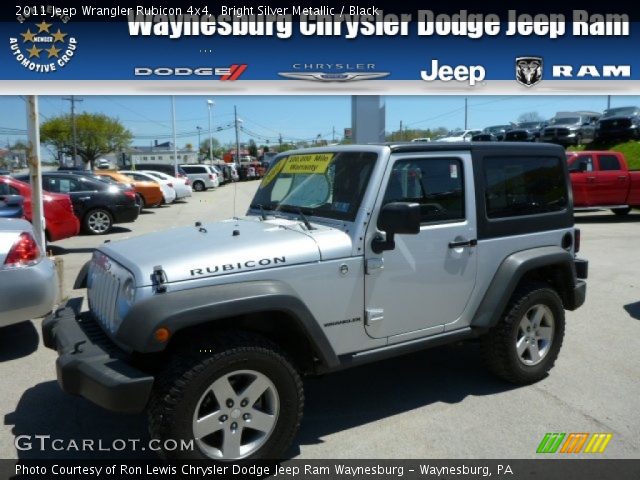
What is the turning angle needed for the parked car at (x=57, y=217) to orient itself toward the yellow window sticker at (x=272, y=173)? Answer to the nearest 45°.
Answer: approximately 90° to its left

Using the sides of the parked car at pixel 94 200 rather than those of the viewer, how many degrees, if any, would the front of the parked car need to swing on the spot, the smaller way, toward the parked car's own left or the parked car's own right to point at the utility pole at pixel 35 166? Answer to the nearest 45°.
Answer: approximately 90° to the parked car's own left

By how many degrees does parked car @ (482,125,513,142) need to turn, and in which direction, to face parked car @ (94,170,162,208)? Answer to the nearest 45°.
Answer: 0° — it already faces it

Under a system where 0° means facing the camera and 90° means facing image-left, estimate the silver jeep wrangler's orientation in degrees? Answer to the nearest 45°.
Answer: approximately 45°

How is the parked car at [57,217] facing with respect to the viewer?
to the viewer's left

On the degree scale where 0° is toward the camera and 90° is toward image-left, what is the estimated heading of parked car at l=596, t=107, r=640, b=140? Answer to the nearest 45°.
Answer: approximately 45°

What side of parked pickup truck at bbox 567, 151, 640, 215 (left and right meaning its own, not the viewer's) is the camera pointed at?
left
